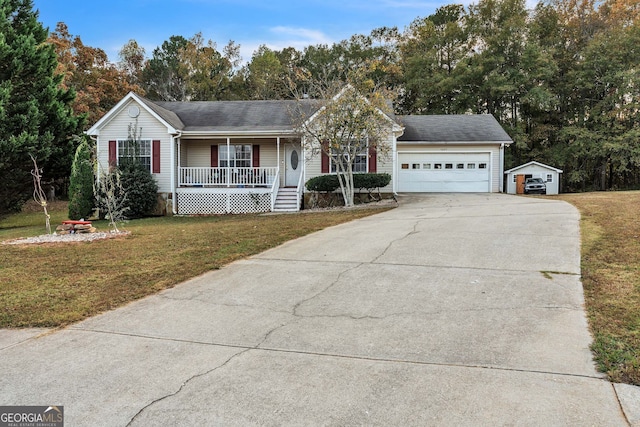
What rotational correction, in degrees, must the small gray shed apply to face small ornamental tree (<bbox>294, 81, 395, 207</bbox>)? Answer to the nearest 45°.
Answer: approximately 45° to its right

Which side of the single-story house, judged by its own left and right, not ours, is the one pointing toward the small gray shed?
left

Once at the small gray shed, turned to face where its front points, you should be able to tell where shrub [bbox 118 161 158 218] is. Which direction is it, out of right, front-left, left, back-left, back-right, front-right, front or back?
front-right

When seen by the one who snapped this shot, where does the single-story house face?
facing the viewer

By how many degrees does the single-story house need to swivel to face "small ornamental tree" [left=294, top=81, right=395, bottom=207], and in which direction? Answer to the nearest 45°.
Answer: approximately 45° to its left

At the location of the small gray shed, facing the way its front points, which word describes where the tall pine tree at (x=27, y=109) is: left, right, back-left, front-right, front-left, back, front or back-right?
front-right

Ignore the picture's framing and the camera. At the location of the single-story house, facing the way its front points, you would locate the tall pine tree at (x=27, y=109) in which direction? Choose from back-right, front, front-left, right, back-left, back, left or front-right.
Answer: right

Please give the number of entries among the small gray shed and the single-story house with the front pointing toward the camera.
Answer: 2

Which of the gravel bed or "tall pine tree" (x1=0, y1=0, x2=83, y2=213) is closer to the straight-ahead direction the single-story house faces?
the gravel bed

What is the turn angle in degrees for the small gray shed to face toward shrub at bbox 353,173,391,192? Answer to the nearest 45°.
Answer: approximately 45° to its right

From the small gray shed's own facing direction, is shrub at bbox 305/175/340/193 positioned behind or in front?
in front
